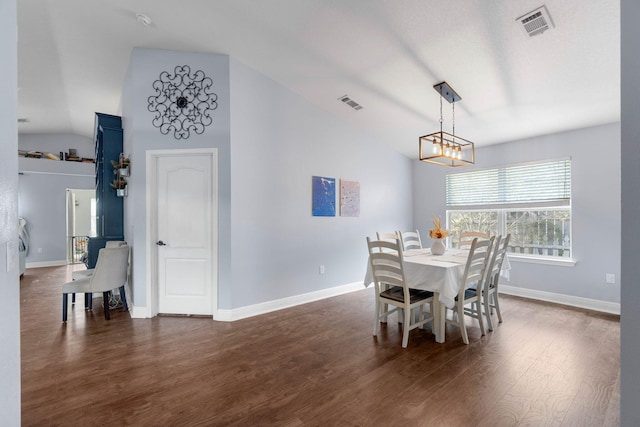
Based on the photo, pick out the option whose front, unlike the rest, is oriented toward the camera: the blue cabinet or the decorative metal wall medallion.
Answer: the decorative metal wall medallion

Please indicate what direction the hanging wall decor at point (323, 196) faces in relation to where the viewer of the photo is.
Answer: facing the viewer and to the right of the viewer

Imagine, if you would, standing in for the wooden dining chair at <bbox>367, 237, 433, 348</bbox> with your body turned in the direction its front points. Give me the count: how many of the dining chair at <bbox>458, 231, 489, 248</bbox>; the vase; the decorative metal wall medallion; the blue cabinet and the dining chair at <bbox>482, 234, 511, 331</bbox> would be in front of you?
3

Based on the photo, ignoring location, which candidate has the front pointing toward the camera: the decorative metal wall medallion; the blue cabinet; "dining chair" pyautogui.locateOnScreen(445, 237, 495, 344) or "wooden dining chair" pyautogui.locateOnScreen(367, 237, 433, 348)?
the decorative metal wall medallion

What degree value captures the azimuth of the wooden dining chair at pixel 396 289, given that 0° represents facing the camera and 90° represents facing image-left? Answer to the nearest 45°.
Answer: approximately 225°

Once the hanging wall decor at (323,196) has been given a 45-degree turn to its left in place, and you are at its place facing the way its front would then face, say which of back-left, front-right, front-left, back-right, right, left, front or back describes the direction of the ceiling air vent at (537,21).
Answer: front-right

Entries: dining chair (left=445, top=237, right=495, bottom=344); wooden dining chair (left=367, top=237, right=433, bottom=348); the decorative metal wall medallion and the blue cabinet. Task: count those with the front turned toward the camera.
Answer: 1

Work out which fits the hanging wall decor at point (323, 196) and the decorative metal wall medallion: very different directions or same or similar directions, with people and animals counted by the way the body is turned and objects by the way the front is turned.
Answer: same or similar directions

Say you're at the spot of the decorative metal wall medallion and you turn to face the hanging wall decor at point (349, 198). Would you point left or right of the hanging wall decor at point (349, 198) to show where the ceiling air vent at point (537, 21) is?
right

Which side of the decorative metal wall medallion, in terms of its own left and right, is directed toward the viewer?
front

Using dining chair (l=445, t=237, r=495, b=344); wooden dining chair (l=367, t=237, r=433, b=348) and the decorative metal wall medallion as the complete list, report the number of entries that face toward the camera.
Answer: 1

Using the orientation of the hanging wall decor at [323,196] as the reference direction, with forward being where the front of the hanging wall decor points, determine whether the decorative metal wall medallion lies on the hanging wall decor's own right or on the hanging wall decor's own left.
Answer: on the hanging wall decor's own right

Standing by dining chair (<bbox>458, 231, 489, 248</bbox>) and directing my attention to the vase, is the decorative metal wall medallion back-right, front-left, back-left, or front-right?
front-right
